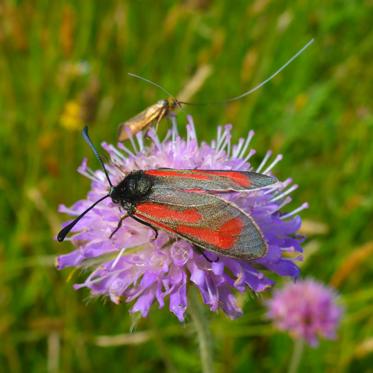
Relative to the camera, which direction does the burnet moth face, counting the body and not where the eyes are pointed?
to the viewer's left
